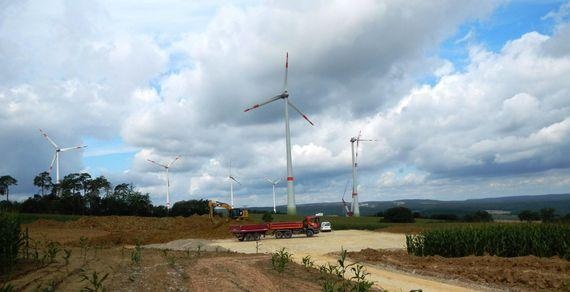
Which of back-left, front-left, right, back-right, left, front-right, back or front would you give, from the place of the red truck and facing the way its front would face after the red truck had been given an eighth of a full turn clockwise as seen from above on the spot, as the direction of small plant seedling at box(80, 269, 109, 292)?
front-right

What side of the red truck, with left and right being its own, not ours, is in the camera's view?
right

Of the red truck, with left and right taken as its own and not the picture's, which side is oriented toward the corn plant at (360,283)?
right

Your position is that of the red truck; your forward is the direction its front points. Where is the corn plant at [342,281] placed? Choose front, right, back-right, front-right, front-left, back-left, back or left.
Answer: right
